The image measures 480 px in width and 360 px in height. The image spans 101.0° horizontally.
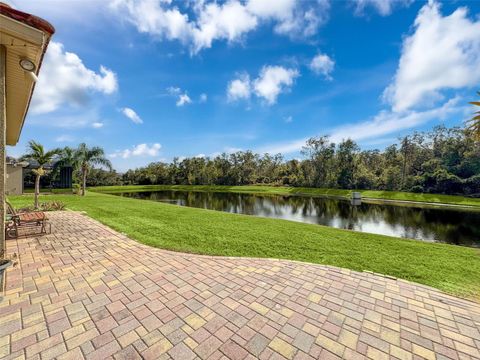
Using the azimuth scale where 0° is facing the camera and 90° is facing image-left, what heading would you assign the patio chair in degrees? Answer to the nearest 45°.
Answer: approximately 270°

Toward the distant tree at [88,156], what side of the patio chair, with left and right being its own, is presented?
left
